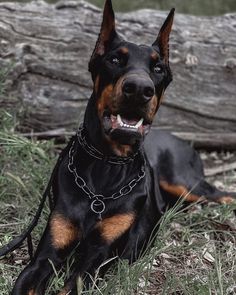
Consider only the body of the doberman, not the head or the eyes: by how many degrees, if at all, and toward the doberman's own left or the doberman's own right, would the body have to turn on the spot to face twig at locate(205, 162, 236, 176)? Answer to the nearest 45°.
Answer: approximately 180°

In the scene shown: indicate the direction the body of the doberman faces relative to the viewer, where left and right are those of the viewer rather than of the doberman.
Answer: facing the viewer and to the left of the viewer
